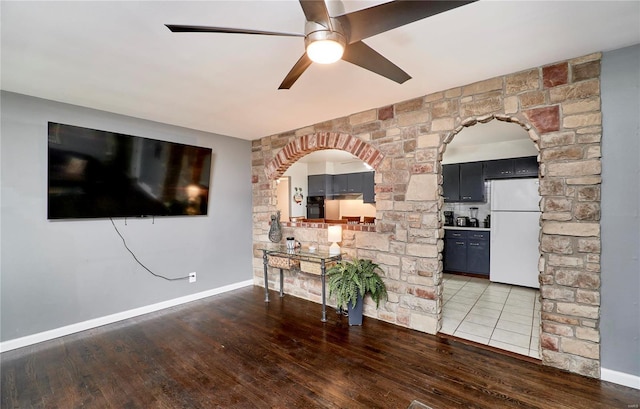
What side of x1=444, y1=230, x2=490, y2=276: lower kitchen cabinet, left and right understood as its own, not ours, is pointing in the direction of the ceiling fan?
front

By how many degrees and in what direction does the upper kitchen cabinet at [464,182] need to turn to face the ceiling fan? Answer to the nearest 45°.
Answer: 0° — it already faces it

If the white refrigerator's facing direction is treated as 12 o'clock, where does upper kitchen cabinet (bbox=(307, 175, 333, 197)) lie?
The upper kitchen cabinet is roughly at 3 o'clock from the white refrigerator.

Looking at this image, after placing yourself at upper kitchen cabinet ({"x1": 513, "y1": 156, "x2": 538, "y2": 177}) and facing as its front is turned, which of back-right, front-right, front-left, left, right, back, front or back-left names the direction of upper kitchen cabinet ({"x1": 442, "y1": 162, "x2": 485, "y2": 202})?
right

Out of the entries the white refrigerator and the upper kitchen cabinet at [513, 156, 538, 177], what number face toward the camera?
2

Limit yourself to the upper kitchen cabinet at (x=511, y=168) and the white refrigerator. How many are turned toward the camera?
2

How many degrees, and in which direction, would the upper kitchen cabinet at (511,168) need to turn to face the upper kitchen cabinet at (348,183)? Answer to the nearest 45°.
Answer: approximately 90° to its right

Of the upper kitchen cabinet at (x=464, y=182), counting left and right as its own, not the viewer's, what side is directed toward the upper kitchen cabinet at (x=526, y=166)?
left

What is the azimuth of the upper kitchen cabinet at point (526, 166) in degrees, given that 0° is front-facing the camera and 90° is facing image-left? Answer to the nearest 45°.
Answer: approximately 0°

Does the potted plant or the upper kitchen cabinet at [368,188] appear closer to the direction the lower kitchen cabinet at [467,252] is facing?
the potted plant

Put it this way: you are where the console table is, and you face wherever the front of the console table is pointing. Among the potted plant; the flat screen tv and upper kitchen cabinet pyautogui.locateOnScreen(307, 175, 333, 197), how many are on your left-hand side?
1

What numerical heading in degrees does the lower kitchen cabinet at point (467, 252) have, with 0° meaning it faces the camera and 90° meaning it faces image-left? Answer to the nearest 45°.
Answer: approximately 0°
